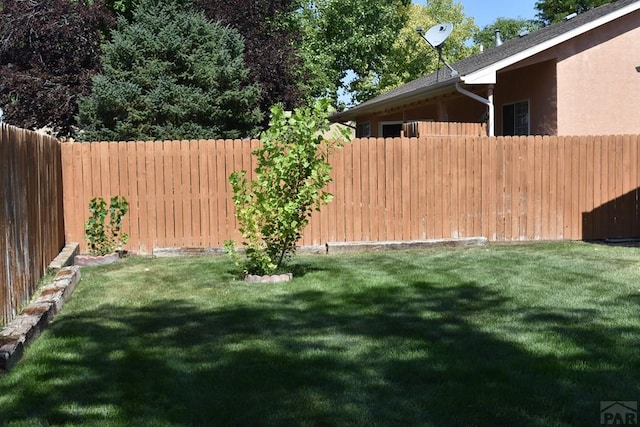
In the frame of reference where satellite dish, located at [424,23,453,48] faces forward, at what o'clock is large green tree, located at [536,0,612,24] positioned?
The large green tree is roughly at 5 o'clock from the satellite dish.

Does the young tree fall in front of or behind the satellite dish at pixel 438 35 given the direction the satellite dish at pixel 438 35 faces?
in front

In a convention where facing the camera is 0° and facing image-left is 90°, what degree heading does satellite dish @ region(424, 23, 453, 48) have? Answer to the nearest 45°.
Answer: approximately 45°

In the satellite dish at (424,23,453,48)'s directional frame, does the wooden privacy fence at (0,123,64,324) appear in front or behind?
in front

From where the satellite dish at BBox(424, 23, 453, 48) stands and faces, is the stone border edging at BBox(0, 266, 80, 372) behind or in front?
in front

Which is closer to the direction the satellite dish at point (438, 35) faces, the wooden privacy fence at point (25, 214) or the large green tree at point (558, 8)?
the wooden privacy fence
